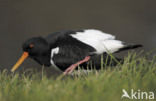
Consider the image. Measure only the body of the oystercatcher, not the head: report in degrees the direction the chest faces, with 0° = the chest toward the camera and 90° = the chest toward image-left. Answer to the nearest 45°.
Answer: approximately 90°
